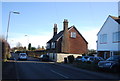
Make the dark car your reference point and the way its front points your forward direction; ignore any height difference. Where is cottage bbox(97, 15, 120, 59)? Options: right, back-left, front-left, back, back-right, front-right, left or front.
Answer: back-right
